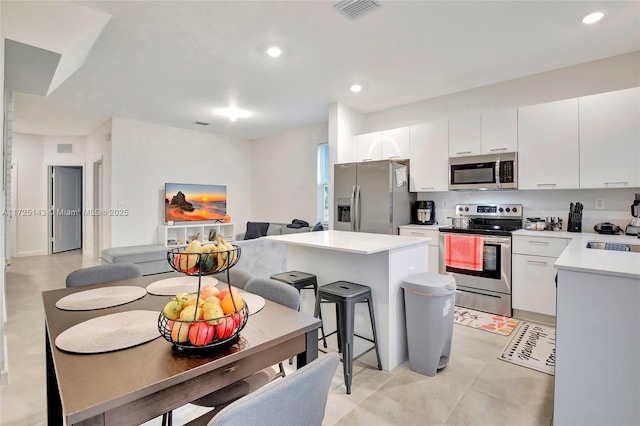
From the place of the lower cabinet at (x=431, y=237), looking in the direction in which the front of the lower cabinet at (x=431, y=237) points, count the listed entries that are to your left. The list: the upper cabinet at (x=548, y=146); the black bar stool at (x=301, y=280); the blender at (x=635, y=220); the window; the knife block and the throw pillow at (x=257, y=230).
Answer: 3

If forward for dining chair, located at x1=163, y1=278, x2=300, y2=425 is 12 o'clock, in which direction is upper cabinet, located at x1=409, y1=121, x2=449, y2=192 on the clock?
The upper cabinet is roughly at 6 o'clock from the dining chair.

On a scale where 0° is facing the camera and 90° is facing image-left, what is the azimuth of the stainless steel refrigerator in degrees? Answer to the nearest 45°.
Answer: approximately 45°

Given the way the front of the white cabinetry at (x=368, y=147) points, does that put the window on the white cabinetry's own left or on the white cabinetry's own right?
on the white cabinetry's own right

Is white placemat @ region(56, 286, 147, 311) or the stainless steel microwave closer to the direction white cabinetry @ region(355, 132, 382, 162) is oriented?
the white placemat

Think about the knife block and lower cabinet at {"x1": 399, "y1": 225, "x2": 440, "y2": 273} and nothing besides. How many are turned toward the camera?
2

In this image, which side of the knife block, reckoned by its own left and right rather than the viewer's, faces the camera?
front

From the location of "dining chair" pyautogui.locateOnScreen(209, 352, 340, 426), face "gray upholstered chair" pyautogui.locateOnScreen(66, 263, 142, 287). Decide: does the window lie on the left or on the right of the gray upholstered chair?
right

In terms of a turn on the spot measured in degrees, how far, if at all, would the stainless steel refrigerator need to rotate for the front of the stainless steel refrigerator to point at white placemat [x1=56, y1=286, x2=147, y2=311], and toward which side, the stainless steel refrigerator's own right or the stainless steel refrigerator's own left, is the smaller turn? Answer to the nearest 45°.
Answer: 0° — it already faces it

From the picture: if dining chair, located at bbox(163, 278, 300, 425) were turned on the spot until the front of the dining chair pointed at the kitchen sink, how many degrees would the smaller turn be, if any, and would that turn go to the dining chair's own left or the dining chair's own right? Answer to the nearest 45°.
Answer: approximately 135° to the dining chair's own left

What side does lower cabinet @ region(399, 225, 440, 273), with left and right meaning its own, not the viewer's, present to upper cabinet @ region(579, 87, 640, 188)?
left

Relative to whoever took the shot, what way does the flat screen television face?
facing the viewer and to the right of the viewer

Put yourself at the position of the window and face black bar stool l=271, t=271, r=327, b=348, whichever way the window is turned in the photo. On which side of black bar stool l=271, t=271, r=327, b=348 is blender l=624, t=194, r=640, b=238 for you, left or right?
left

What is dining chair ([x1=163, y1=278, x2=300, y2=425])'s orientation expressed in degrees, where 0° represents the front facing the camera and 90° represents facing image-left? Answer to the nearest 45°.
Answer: approximately 45°
